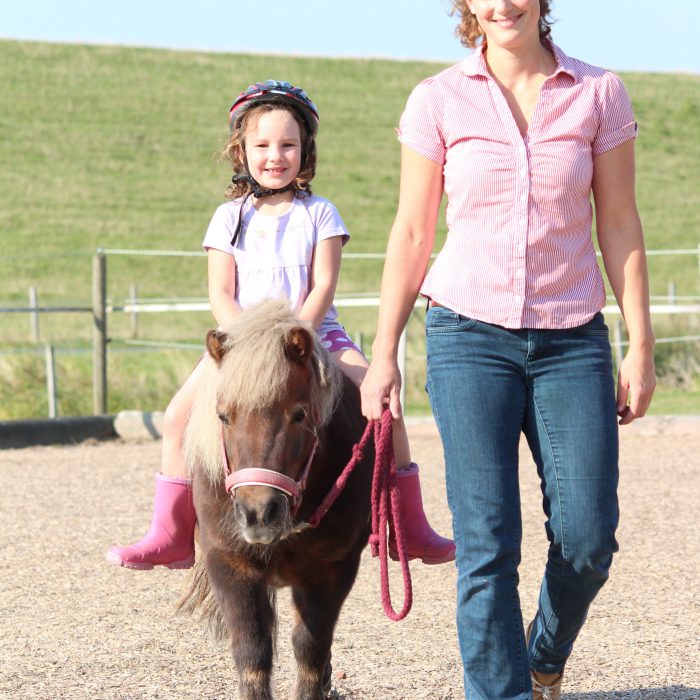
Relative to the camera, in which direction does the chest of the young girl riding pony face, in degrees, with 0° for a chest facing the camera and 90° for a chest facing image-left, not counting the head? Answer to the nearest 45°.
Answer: approximately 0°

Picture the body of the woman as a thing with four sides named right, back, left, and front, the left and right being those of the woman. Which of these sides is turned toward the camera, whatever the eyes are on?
front

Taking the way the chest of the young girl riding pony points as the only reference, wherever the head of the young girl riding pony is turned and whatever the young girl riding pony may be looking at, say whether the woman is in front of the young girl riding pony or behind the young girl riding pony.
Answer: in front

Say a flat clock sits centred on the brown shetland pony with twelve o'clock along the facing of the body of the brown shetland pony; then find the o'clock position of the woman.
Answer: The woman is roughly at 10 o'clock from the brown shetland pony.

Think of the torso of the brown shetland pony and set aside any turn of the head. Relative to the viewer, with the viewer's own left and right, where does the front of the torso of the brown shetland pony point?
facing the viewer

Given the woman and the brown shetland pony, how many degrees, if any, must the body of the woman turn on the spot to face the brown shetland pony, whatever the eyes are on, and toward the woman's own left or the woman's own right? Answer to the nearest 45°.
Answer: approximately 90° to the woman's own right
